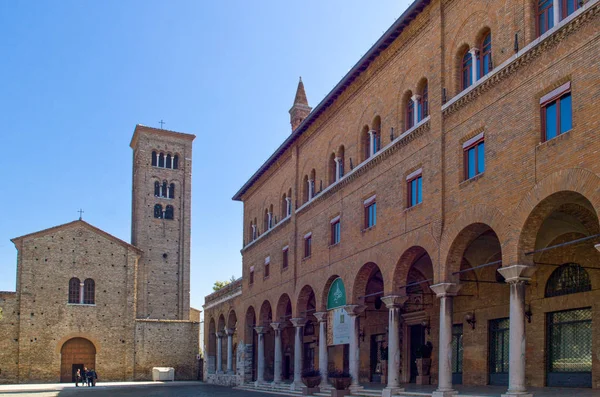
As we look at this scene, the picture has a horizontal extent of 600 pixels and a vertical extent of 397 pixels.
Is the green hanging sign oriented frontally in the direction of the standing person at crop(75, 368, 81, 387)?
no

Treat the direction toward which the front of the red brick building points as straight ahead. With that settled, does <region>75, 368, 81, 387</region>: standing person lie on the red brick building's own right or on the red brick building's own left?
on the red brick building's own right

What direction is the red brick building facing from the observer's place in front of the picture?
facing the viewer and to the left of the viewer
